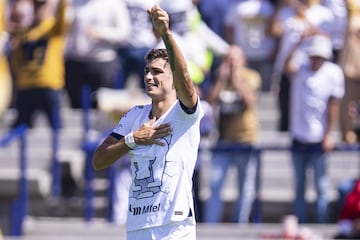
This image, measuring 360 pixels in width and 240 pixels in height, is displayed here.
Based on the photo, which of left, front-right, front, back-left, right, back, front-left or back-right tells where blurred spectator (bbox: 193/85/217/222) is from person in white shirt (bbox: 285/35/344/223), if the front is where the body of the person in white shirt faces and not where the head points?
right

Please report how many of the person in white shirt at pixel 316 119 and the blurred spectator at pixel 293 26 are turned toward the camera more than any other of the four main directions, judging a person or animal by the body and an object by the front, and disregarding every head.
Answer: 2

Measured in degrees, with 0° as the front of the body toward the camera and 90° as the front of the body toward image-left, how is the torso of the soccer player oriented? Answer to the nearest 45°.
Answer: approximately 45°

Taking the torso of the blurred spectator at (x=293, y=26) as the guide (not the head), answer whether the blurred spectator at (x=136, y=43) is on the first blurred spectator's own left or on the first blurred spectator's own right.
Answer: on the first blurred spectator's own right

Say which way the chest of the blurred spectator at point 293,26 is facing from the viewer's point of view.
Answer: toward the camera

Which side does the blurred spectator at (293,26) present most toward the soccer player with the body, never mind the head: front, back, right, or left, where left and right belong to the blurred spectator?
front

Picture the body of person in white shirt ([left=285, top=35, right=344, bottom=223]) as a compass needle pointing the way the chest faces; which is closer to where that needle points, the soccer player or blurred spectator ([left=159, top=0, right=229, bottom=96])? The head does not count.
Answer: the soccer player

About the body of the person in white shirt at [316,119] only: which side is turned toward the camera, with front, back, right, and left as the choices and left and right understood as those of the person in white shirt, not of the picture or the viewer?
front
